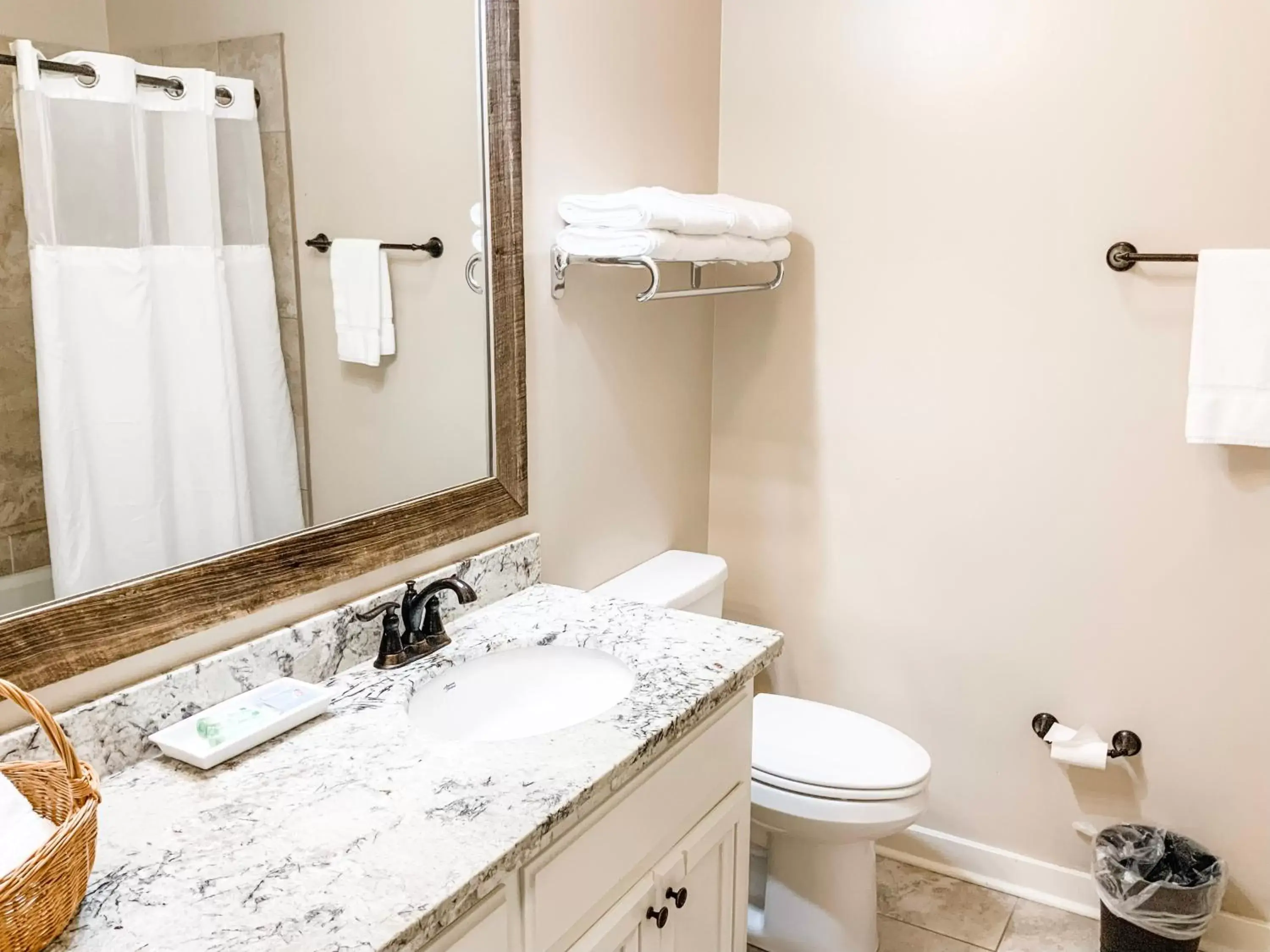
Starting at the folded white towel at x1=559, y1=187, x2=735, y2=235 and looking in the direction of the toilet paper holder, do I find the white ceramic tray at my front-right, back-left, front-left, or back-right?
back-right

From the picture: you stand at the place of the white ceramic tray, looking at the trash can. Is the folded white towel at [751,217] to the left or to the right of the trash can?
left

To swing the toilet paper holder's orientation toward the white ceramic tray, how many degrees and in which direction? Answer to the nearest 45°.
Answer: approximately 45° to its right

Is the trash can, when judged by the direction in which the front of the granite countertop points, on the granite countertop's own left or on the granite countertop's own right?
on the granite countertop's own left

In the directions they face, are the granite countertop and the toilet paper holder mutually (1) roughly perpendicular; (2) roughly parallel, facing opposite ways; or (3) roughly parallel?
roughly perpendicular

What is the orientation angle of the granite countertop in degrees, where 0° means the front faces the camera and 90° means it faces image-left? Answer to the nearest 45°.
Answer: approximately 315°

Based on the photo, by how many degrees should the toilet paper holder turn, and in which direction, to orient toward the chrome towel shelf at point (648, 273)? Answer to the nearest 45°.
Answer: approximately 45° to its right
